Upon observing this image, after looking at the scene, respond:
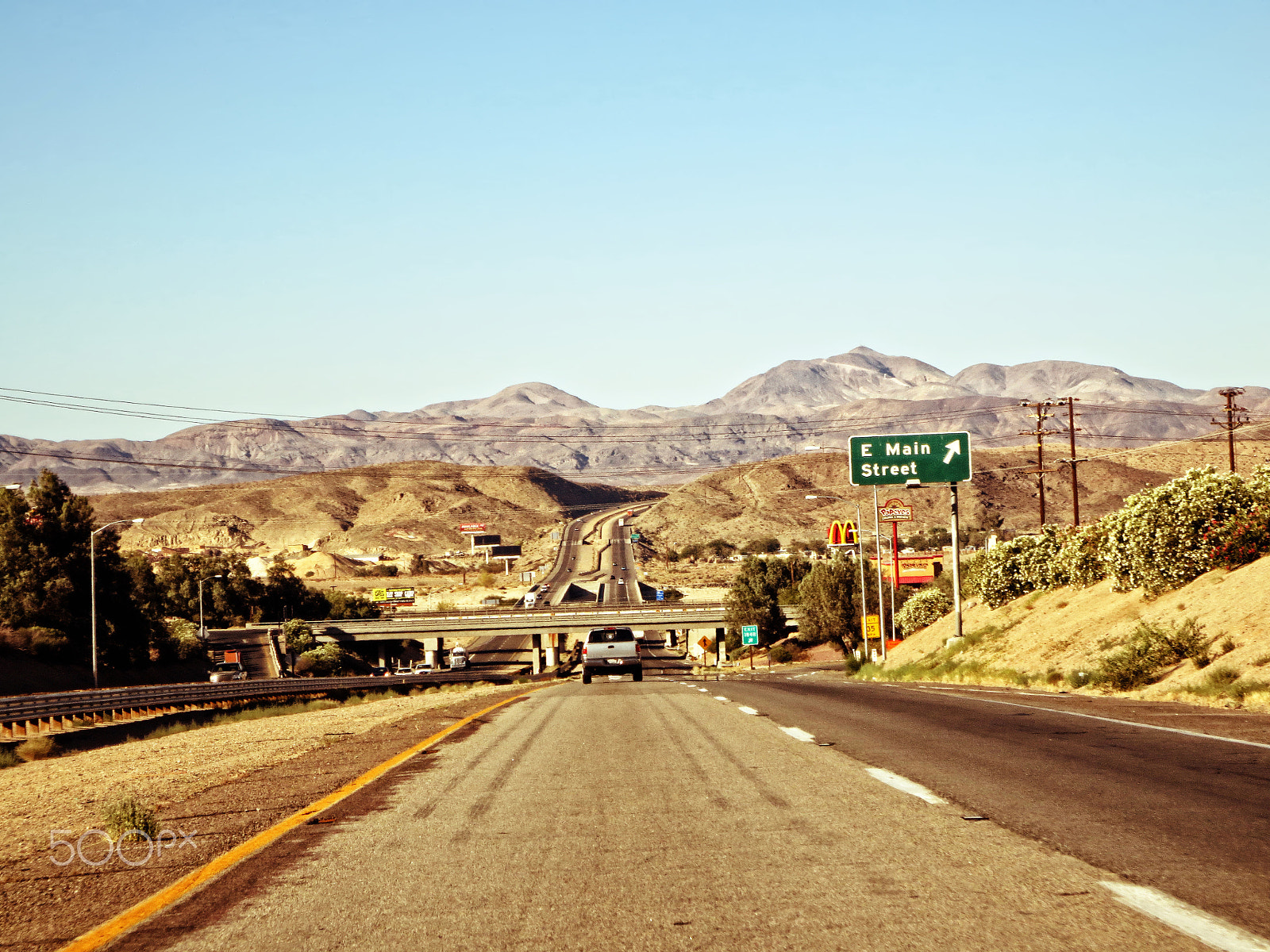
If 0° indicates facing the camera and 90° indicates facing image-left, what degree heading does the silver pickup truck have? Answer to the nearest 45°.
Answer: approximately 180°

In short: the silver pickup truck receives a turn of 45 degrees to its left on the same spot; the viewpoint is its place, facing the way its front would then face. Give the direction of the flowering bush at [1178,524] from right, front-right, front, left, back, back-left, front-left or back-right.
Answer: back

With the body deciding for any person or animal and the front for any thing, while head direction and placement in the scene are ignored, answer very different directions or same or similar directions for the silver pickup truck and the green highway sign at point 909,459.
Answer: very different directions

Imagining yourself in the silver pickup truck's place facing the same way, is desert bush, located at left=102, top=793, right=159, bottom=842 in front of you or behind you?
behind

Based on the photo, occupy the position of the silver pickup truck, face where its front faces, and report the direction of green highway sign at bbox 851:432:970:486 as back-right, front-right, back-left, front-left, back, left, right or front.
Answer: right

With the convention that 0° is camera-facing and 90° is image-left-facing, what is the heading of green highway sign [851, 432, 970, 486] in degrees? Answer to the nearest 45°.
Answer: approximately 0°

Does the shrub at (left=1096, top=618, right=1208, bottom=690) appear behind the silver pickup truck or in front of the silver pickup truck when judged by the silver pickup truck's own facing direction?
behind

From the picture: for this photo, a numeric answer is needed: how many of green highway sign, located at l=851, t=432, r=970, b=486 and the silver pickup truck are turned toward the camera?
1

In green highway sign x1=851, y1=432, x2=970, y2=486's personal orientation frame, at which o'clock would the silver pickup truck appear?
The silver pickup truck is roughly at 3 o'clock from the green highway sign.
